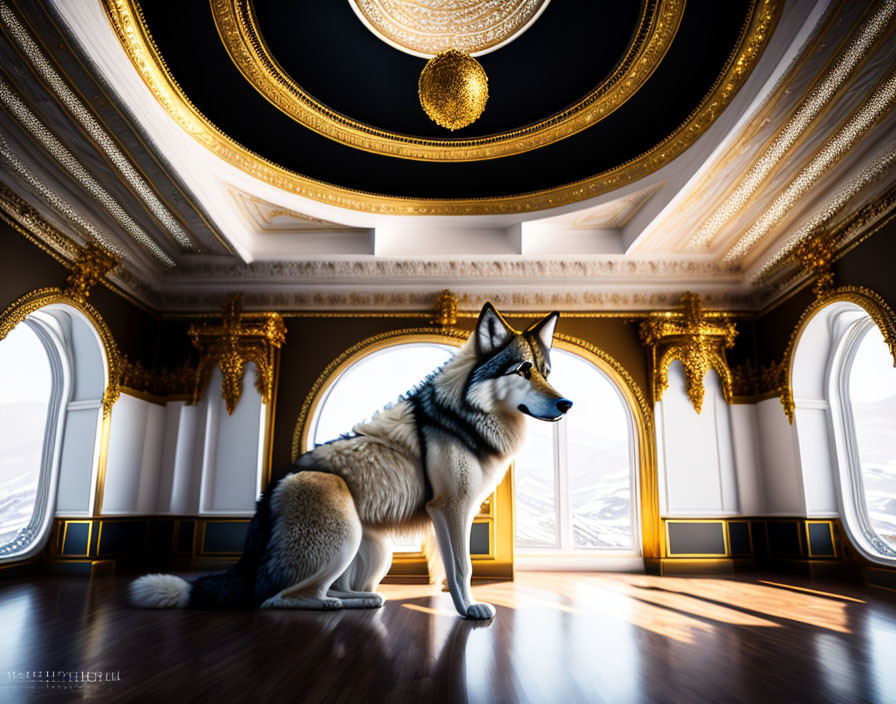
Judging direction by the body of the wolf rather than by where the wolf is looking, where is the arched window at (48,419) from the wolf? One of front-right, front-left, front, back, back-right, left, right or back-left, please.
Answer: back-left

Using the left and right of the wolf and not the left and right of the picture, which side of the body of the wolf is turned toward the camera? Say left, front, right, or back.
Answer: right

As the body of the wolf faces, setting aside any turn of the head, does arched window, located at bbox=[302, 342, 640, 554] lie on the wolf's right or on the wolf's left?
on the wolf's left

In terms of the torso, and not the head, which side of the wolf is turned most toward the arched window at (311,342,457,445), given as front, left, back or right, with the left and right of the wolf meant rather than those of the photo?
left
